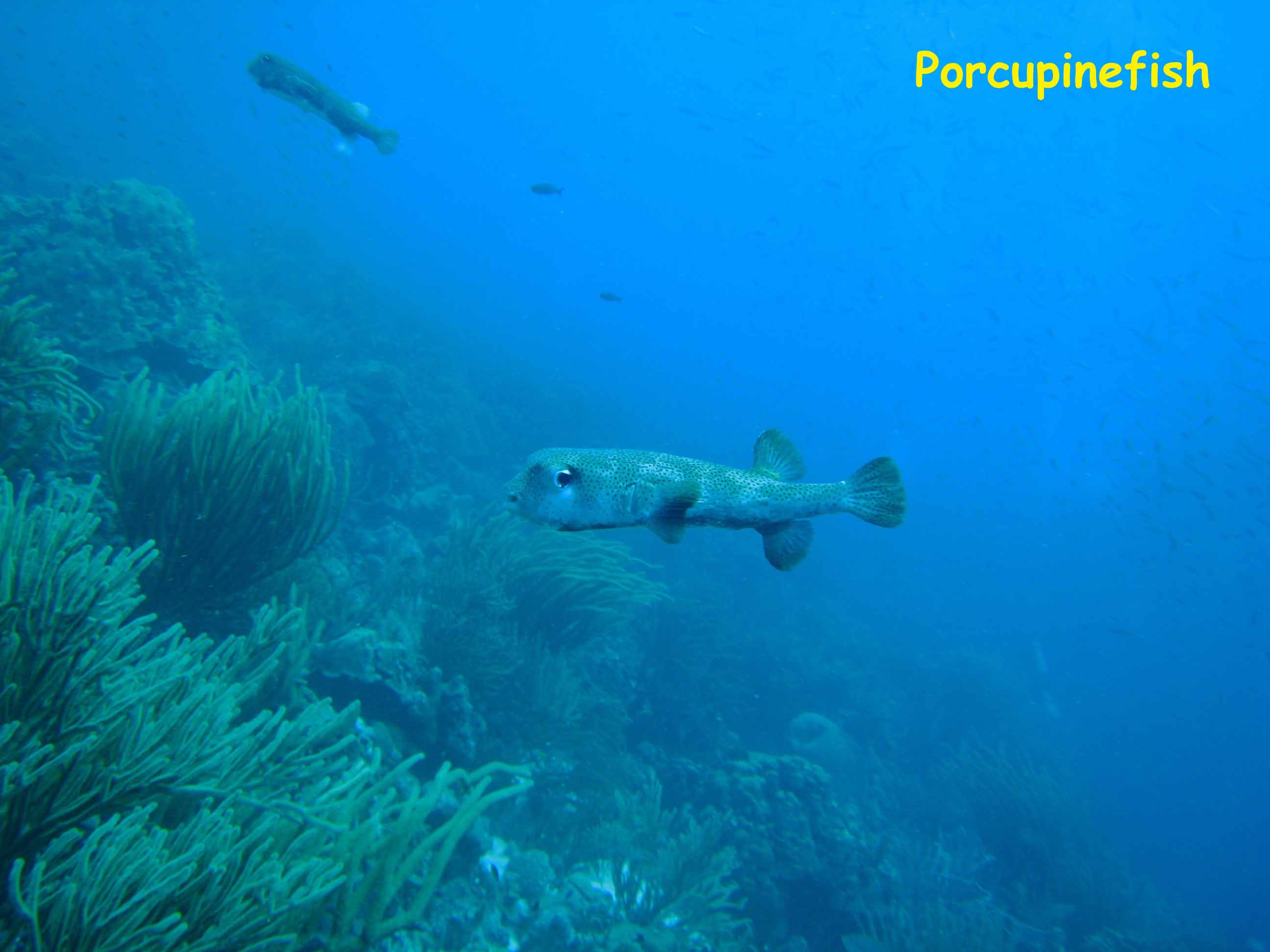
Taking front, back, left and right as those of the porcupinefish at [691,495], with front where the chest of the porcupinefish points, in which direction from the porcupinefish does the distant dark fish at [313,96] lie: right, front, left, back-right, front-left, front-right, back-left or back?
front-right

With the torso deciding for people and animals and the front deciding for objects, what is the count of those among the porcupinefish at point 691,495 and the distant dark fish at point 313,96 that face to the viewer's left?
2

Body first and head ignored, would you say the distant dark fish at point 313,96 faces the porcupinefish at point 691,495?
no

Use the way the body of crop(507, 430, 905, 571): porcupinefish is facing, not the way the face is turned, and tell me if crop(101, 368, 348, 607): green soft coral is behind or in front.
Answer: in front

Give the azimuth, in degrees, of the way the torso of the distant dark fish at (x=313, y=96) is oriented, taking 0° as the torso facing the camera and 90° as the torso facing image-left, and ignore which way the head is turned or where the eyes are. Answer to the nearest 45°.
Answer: approximately 90°

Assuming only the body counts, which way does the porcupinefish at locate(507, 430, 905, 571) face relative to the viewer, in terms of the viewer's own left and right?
facing to the left of the viewer

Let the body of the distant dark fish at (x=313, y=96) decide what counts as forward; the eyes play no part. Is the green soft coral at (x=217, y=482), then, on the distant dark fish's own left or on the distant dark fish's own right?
on the distant dark fish's own left
